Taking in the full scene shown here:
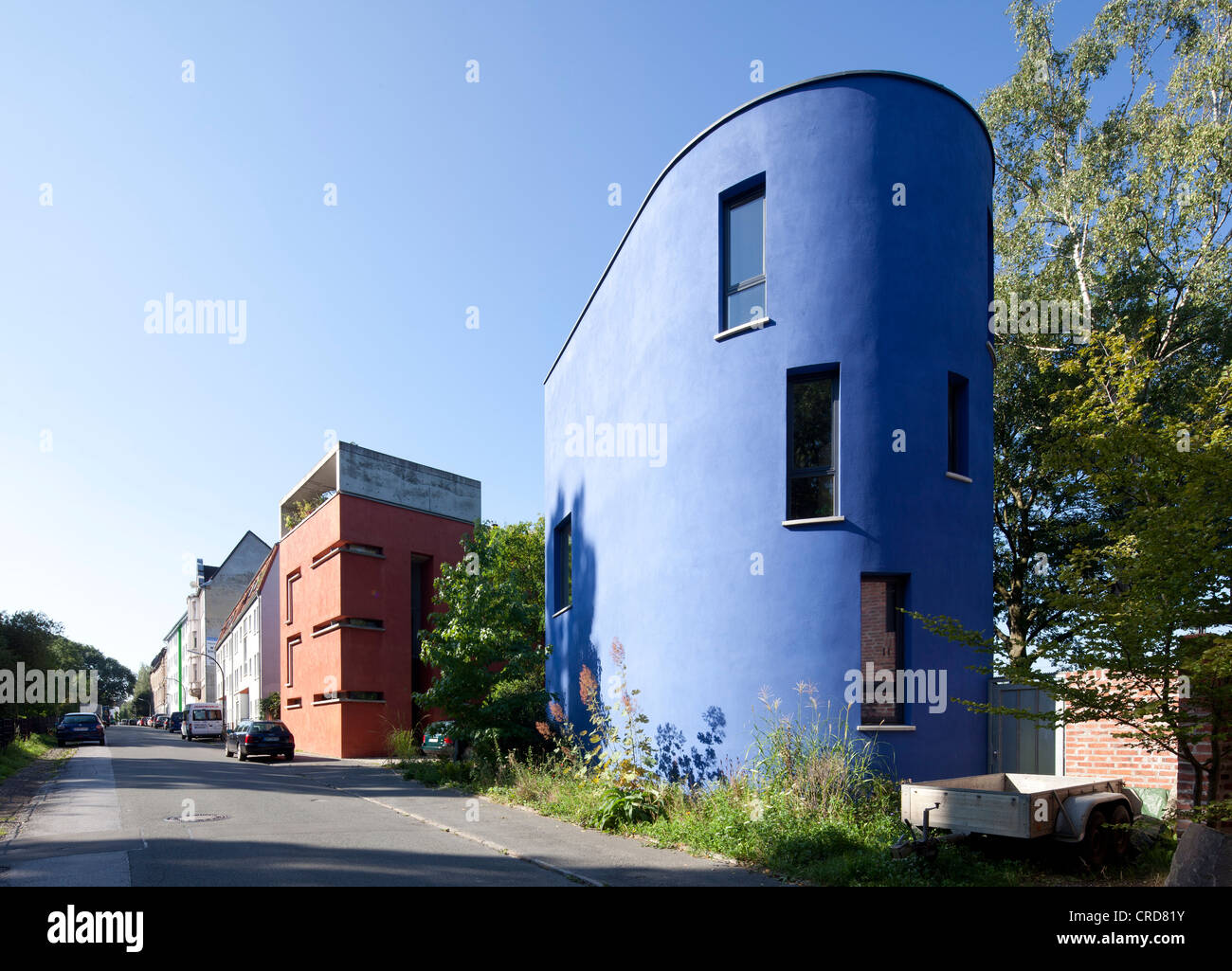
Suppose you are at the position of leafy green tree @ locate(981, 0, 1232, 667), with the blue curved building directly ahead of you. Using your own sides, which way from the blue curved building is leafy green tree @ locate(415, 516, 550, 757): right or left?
right

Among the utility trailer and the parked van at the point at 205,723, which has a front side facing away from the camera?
the parked van

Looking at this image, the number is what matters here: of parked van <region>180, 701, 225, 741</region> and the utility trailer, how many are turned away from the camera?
1

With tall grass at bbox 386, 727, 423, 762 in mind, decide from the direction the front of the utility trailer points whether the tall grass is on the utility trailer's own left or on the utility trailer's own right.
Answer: on the utility trailer's own right

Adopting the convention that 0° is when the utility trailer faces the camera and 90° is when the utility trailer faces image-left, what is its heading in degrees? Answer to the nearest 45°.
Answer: approximately 45°

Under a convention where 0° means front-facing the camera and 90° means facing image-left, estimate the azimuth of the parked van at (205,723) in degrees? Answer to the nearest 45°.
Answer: approximately 180°

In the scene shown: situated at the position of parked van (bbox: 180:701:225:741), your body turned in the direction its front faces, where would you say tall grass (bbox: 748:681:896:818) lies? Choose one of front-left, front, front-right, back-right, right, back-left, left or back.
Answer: back
